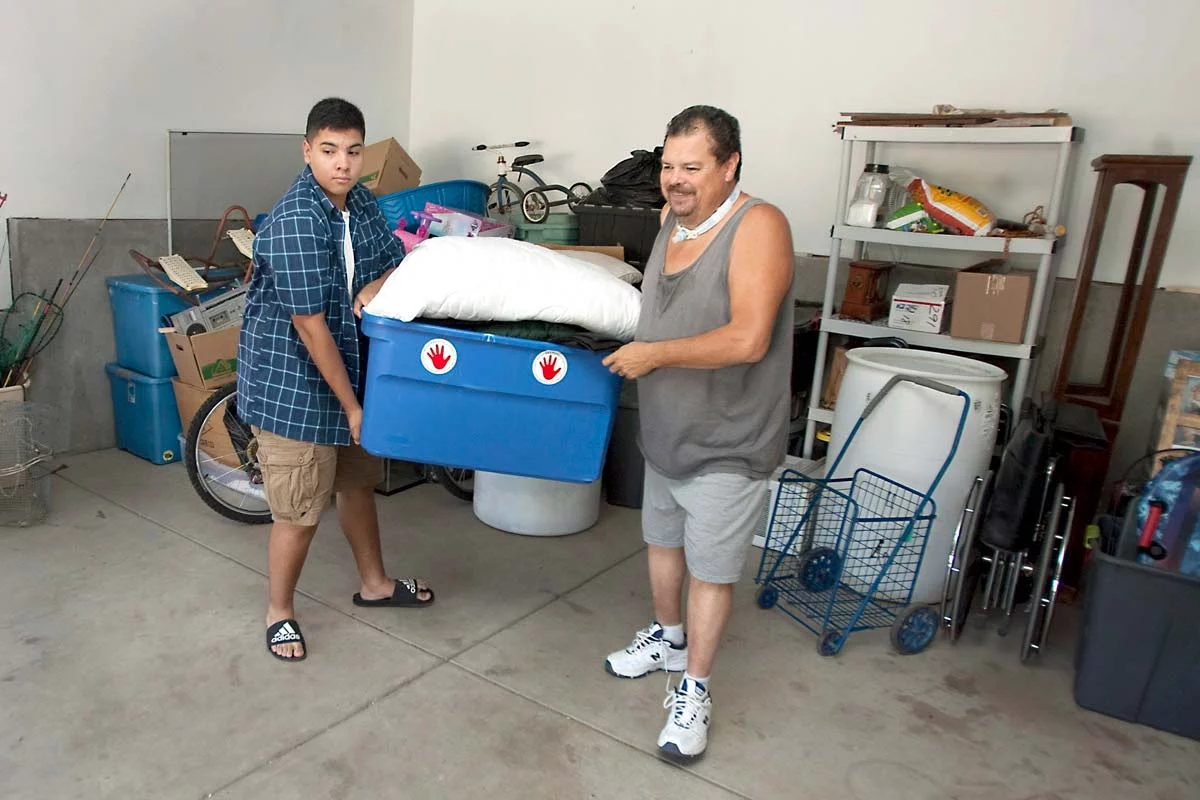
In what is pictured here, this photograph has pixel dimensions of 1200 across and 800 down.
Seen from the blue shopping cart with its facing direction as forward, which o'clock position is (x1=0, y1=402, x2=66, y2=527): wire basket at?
The wire basket is roughly at 1 o'clock from the blue shopping cart.

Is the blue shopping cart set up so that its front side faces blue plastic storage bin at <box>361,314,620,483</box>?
yes

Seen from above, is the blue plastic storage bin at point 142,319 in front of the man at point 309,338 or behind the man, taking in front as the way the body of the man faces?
behind

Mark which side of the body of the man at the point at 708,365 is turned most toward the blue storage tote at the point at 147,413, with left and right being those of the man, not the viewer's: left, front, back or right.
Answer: right

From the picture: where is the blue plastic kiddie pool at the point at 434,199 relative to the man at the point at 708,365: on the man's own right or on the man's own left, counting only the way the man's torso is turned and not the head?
on the man's own right
